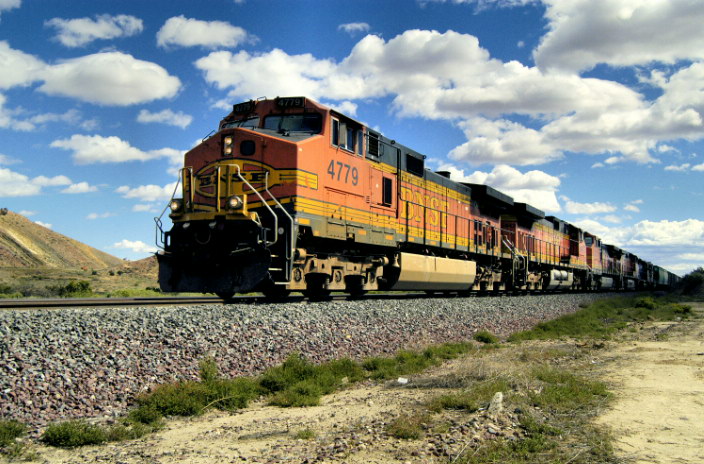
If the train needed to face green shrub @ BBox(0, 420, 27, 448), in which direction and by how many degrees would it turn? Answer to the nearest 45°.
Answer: approximately 45° to its left

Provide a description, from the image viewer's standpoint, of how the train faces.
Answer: facing the viewer and to the left of the viewer

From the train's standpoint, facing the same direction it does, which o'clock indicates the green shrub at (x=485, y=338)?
The green shrub is roughly at 10 o'clock from the train.

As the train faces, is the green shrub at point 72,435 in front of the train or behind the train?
in front

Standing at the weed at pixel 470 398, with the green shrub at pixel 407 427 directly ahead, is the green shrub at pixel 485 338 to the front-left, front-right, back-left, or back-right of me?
back-right

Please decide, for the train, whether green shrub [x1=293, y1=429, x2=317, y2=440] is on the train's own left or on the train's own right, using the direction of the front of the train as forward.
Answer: on the train's own left

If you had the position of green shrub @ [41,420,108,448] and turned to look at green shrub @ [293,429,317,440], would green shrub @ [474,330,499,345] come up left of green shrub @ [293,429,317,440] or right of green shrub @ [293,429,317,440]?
left

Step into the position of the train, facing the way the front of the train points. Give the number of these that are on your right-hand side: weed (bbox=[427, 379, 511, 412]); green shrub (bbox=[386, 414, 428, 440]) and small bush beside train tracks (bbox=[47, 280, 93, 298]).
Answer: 1

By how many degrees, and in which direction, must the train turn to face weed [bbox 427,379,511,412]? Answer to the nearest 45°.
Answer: approximately 90° to its left

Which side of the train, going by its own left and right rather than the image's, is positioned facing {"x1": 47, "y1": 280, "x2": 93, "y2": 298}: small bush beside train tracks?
right

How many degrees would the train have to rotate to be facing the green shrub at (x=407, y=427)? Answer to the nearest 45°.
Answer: approximately 45° to its left
